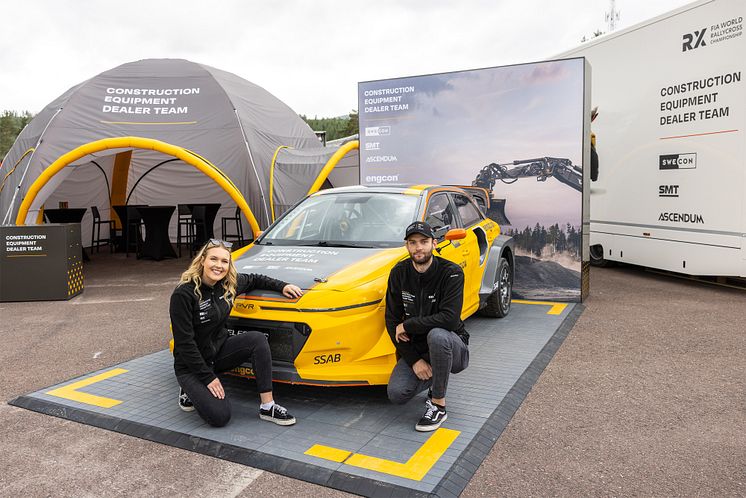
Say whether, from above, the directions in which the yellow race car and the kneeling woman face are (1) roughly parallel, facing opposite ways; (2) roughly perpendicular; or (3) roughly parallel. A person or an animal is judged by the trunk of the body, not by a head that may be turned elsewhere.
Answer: roughly perpendicular

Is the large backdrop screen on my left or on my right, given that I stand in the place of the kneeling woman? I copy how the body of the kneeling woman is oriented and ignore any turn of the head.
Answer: on my left

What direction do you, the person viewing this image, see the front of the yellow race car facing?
facing the viewer and to the left of the viewer

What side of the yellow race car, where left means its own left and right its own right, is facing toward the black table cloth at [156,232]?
right

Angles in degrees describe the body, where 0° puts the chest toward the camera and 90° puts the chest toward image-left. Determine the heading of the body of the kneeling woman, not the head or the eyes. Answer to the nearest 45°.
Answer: approximately 315°

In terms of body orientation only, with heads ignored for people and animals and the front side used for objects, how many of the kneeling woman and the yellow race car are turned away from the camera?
0

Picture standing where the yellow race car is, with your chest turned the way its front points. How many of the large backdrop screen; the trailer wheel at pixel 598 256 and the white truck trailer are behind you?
3

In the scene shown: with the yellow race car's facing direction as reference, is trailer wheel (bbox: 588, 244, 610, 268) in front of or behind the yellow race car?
behind

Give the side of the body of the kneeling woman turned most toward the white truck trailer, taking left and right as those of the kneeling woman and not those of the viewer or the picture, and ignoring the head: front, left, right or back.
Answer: left

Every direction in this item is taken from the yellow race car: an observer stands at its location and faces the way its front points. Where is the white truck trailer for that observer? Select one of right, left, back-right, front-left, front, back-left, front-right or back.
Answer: back

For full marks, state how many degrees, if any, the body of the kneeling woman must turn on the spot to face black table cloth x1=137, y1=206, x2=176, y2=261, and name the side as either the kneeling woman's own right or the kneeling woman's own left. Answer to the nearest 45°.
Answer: approximately 135° to the kneeling woman's own left
